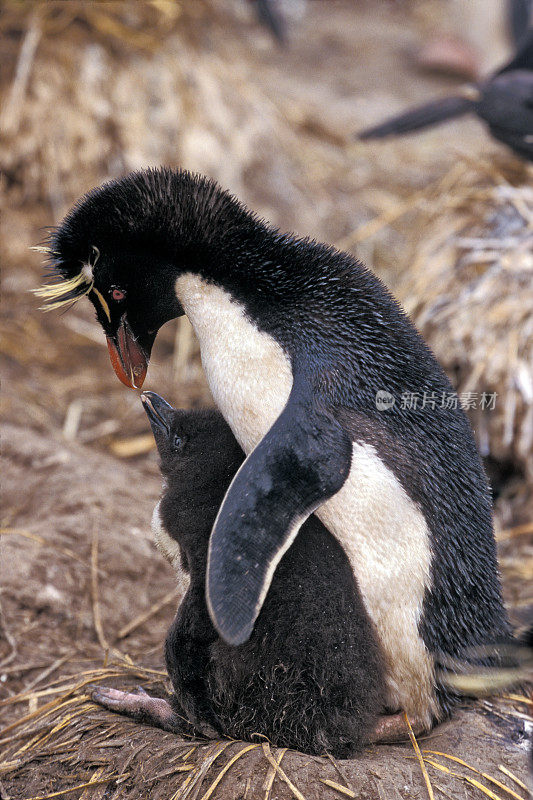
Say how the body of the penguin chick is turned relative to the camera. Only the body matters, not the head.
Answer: to the viewer's left

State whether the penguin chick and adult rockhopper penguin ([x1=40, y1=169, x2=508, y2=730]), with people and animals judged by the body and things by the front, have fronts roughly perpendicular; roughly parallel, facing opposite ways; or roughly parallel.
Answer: roughly parallel

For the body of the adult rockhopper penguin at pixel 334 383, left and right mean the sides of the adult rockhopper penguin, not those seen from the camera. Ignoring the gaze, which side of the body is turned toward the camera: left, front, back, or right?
left
